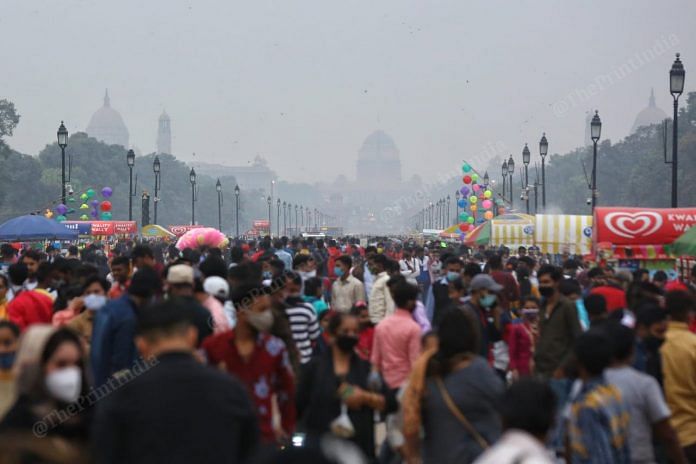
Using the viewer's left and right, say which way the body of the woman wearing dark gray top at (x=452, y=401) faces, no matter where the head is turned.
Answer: facing away from the viewer
